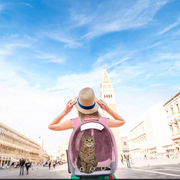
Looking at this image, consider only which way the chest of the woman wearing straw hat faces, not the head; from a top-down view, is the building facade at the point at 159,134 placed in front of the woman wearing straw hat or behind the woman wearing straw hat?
in front

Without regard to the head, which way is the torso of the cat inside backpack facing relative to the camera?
toward the camera

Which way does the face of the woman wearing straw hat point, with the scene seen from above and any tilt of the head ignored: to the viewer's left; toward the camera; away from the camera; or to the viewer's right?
away from the camera

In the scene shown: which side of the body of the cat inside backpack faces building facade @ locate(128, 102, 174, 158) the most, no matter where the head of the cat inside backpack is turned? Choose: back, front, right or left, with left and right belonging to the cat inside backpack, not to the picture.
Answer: back

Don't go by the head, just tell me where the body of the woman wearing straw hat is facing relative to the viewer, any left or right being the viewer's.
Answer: facing away from the viewer
